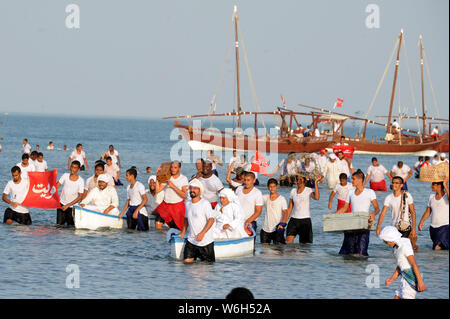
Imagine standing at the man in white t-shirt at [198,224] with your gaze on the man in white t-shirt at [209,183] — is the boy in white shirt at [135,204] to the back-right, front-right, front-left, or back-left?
front-left

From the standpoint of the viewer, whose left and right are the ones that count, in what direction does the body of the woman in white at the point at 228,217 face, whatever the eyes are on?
facing the viewer and to the left of the viewer

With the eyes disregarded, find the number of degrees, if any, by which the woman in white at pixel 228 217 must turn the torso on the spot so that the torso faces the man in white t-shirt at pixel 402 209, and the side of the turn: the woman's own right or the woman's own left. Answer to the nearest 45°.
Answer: approximately 135° to the woman's own left

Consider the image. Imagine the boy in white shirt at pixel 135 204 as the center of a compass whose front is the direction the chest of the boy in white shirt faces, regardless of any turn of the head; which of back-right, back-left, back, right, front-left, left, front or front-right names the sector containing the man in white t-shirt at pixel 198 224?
front-left

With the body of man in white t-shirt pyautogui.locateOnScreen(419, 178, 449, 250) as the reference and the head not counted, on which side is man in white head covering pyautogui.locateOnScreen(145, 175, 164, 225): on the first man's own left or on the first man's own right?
on the first man's own right

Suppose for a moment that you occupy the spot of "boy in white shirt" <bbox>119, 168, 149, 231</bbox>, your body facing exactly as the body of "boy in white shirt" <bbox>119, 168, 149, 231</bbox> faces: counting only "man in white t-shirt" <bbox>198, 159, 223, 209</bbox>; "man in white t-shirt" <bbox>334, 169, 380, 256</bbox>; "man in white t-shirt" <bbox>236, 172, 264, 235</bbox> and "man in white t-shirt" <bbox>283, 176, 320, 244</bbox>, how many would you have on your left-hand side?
4

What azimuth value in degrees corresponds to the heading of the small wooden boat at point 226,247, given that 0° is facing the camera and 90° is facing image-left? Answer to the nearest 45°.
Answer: approximately 45°

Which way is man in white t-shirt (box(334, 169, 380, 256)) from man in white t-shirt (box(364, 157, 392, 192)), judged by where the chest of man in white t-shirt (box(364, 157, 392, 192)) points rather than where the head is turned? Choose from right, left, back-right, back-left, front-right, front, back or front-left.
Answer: front

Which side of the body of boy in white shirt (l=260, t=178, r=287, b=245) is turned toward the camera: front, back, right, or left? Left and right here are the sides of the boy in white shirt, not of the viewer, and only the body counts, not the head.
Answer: front

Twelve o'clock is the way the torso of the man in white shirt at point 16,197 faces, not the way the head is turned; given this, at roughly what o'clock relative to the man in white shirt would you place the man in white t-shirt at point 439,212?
The man in white t-shirt is roughly at 10 o'clock from the man in white shirt.

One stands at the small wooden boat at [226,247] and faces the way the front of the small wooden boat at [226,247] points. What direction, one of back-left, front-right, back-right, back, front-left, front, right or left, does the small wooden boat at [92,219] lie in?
right

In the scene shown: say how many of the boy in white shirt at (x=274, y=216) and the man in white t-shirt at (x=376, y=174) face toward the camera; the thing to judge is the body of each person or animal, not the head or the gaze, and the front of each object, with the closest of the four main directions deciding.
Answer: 2

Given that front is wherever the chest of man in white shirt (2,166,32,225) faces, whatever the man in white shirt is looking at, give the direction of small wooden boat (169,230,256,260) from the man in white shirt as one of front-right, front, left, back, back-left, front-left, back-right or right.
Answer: front-left

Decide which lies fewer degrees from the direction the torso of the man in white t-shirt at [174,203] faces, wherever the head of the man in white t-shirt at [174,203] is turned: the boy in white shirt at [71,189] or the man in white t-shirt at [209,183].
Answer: the boy in white shirt

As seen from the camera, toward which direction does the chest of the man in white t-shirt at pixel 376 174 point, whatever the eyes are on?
toward the camera

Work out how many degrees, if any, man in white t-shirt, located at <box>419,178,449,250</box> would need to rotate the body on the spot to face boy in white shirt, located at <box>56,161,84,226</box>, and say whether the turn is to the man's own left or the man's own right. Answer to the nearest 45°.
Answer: approximately 45° to the man's own right
